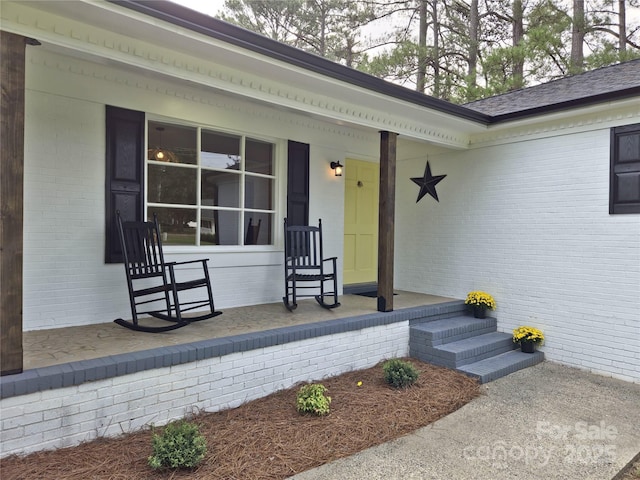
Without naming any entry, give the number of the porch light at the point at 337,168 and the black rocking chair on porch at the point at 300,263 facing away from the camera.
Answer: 0

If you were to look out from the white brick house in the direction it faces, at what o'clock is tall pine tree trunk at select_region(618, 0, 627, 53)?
The tall pine tree trunk is roughly at 9 o'clock from the white brick house.

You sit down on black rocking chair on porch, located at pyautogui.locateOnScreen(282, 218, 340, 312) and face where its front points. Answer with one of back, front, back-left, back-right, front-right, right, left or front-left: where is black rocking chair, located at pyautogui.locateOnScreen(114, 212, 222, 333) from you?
right

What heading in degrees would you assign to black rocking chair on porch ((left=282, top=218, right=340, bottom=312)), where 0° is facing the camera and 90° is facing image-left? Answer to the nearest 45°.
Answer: approximately 315°

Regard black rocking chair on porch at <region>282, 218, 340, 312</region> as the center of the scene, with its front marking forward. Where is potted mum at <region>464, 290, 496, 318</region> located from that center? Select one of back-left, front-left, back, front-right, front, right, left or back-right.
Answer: front-left

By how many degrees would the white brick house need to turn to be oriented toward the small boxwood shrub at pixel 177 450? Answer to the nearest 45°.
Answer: approximately 90° to its right

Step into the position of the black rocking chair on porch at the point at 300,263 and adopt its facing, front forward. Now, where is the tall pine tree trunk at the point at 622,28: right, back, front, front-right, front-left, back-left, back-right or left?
left

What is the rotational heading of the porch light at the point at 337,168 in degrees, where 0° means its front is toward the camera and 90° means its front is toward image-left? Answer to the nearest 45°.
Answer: approximately 315°

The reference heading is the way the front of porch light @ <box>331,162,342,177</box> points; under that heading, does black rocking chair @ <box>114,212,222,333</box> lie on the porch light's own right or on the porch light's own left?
on the porch light's own right

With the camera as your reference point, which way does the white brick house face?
facing the viewer and to the right of the viewer
